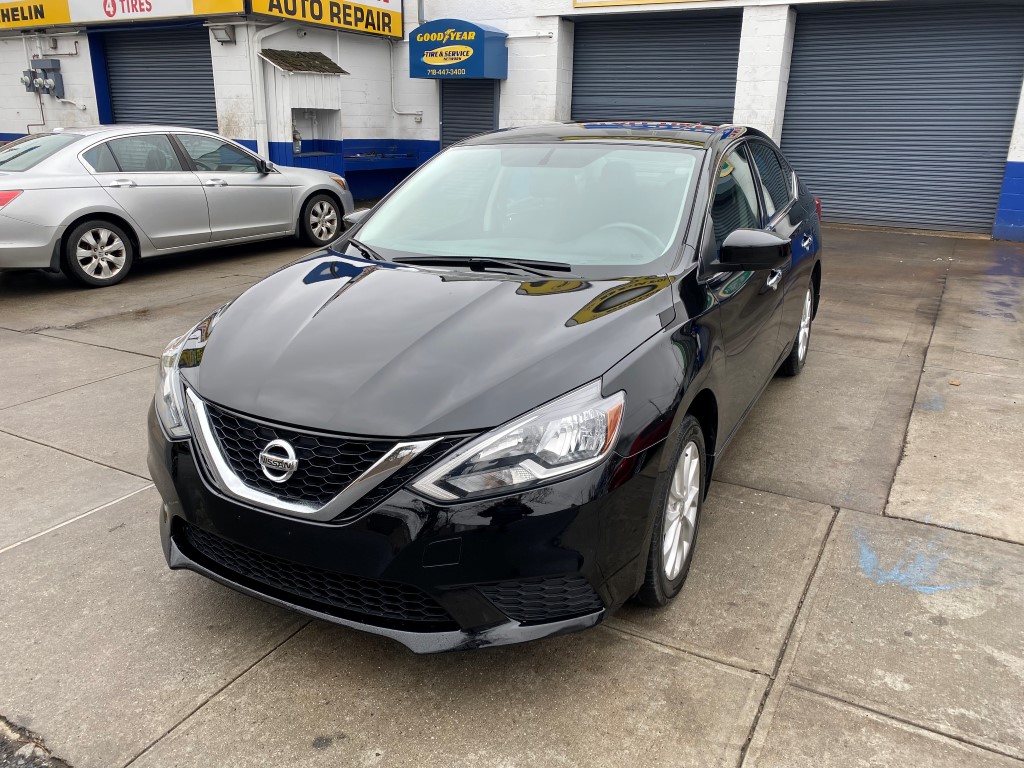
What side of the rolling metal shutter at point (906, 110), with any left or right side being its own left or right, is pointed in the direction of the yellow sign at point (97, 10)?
right

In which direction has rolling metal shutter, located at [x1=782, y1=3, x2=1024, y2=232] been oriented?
toward the camera

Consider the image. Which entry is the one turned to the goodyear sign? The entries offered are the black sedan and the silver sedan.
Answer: the silver sedan

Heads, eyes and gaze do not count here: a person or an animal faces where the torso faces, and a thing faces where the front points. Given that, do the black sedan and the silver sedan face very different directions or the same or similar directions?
very different directions

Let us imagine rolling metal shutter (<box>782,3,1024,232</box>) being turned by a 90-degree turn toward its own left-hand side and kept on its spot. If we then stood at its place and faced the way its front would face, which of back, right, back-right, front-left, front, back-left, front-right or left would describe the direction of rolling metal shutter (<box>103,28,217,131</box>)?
back

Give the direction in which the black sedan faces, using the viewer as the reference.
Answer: facing the viewer and to the left of the viewer

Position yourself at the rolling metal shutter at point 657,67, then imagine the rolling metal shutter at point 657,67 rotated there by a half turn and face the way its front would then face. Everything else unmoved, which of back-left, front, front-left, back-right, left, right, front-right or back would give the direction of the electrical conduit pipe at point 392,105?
left

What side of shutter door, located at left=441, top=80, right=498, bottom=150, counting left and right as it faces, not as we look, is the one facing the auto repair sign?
right

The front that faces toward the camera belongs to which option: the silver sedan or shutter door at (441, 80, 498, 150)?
the shutter door

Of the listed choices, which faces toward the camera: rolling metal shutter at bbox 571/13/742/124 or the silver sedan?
the rolling metal shutter

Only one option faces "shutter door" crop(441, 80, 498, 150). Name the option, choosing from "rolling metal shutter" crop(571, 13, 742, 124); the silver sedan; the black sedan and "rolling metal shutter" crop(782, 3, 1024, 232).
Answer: the silver sedan

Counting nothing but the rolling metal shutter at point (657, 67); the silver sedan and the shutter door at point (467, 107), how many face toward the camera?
2

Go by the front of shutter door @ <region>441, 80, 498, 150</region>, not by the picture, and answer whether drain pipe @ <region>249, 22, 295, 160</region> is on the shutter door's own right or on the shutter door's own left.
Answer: on the shutter door's own right

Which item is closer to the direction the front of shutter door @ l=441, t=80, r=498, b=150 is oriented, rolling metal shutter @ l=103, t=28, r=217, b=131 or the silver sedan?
the silver sedan

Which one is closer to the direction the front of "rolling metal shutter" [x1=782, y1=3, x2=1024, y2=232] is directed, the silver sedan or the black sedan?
the black sedan

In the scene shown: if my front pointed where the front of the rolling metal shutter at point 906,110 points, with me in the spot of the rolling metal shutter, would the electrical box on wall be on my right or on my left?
on my right

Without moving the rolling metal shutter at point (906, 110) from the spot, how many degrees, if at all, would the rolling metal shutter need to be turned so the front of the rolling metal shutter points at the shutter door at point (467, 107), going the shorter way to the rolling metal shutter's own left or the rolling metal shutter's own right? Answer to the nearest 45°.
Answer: approximately 90° to the rolling metal shutter's own right

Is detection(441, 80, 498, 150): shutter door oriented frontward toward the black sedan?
yes

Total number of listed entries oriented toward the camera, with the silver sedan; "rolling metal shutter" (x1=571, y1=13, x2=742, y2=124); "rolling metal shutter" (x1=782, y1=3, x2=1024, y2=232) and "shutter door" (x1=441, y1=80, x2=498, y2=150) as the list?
3

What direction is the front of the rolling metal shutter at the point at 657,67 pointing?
toward the camera
